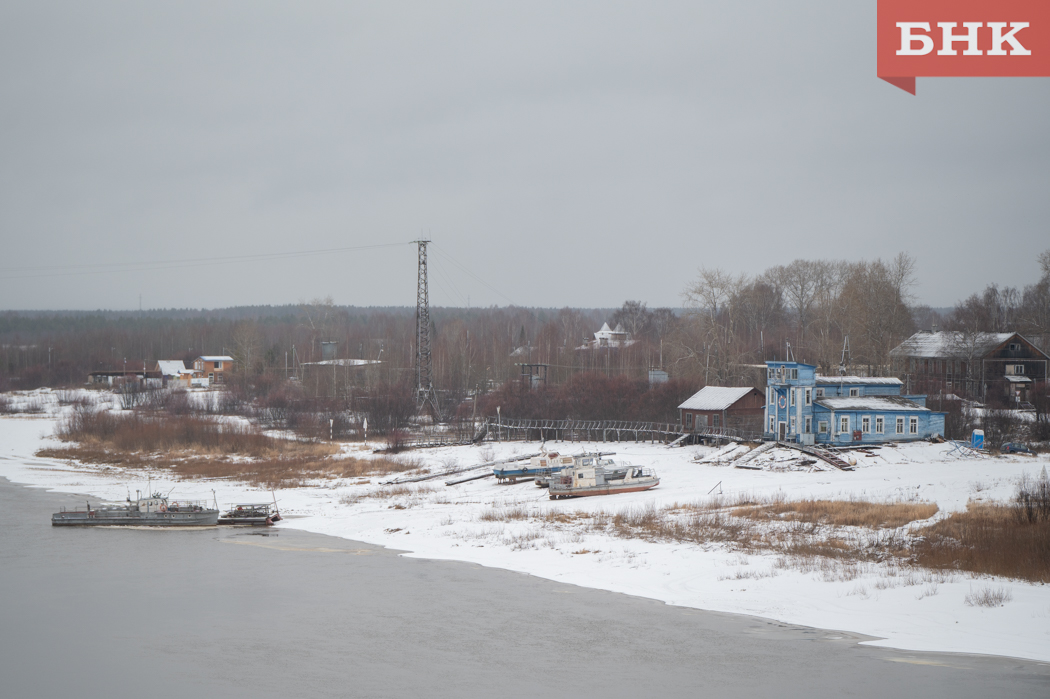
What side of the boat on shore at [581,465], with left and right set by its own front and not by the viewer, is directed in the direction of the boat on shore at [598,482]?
right

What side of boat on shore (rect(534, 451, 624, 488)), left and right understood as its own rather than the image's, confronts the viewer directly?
right

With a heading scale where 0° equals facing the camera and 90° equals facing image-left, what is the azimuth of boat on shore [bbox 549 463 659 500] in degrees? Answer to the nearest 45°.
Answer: approximately 270°

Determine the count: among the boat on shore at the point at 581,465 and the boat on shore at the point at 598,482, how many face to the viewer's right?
2

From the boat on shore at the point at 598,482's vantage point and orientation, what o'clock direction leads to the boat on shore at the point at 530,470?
the boat on shore at the point at 530,470 is roughly at 8 o'clock from the boat on shore at the point at 598,482.
